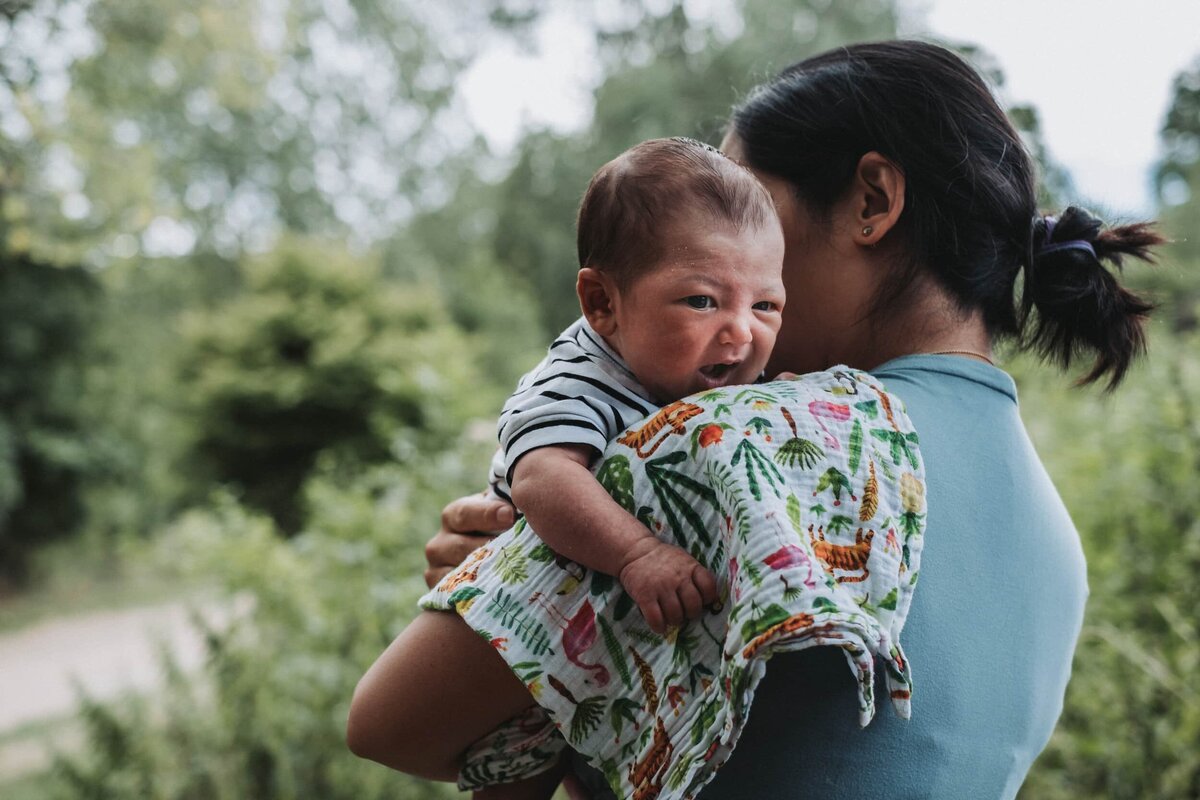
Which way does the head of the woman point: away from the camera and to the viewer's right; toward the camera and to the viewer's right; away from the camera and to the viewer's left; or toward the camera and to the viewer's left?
away from the camera and to the viewer's left

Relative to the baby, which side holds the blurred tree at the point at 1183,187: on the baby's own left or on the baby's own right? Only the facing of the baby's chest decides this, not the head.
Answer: on the baby's own left

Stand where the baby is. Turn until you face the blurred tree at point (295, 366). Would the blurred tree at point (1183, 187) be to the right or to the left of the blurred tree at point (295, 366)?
right
